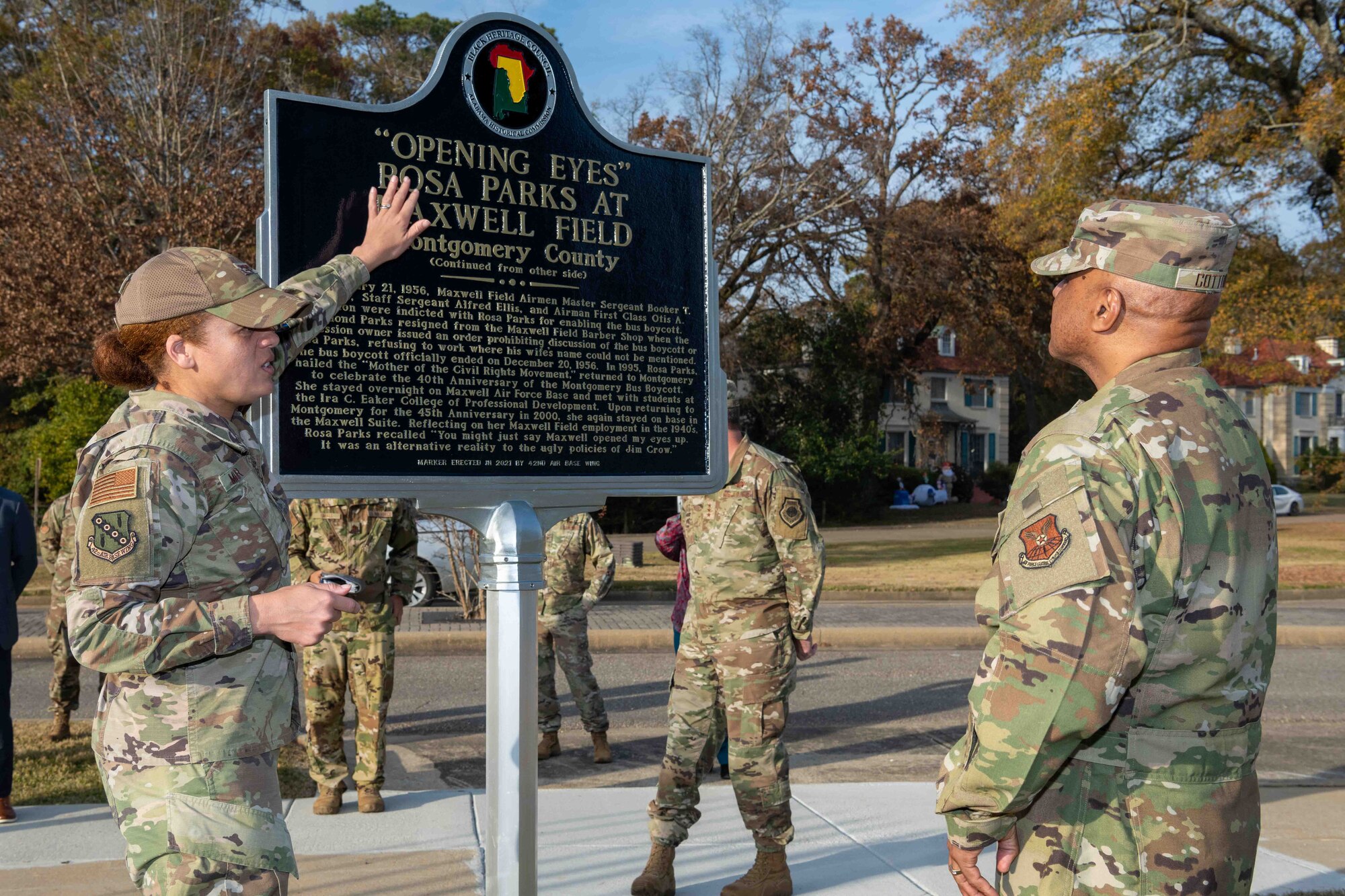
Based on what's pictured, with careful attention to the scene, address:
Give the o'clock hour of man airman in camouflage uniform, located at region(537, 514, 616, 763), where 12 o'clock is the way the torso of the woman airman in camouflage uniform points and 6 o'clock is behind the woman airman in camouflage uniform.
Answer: The man airman in camouflage uniform is roughly at 10 o'clock from the woman airman in camouflage uniform.

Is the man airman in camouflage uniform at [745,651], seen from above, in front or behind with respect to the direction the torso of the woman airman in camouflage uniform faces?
in front

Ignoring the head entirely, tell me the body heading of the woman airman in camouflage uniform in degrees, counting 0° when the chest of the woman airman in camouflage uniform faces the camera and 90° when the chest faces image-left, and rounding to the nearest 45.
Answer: approximately 270°

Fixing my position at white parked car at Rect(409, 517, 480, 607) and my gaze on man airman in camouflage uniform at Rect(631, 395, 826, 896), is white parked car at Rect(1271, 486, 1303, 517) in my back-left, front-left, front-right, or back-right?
back-left

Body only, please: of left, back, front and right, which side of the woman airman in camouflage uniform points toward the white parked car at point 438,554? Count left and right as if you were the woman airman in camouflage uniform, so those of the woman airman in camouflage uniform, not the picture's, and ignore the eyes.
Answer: left

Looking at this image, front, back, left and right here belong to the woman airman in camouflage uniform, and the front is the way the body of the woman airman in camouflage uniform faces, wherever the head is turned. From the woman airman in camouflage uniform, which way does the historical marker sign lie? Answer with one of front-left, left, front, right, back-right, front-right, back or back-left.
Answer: front-left

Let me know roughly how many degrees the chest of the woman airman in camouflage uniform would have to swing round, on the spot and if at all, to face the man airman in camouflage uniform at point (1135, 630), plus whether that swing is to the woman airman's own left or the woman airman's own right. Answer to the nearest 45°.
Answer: approximately 45° to the woman airman's own right
